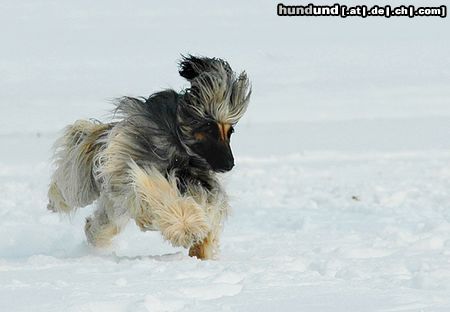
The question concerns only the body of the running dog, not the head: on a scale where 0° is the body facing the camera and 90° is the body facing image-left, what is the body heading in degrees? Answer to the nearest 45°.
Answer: approximately 315°
